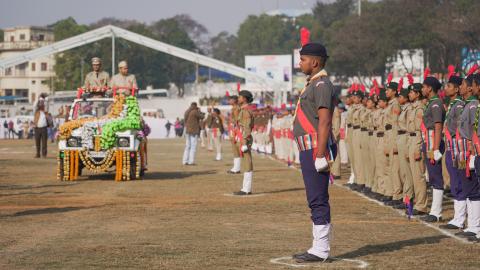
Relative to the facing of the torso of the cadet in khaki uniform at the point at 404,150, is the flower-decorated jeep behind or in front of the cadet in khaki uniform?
in front

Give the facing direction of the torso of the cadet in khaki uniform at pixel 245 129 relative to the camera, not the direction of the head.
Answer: to the viewer's left

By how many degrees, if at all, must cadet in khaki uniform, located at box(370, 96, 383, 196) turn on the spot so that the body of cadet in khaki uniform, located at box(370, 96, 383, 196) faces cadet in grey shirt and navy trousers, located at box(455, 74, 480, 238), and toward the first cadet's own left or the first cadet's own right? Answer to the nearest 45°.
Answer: approximately 90° to the first cadet's own left

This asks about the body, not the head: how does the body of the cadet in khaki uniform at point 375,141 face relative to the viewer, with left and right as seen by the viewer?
facing to the left of the viewer

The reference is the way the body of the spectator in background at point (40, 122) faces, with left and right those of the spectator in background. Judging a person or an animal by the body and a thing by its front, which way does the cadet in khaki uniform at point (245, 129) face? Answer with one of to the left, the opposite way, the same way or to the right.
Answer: to the right

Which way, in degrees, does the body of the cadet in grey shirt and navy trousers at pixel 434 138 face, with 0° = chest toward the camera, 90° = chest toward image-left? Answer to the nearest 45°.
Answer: approximately 90°

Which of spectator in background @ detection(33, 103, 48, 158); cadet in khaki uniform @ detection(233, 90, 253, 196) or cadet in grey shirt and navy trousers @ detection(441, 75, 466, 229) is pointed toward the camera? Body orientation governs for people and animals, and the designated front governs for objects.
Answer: the spectator in background

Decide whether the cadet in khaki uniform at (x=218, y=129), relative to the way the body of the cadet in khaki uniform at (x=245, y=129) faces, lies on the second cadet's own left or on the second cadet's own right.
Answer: on the second cadet's own right

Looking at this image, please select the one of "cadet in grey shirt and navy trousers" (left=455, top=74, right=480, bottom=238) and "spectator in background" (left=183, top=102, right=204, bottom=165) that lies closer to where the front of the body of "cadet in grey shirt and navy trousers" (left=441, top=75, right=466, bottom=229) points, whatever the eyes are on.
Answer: the spectator in background

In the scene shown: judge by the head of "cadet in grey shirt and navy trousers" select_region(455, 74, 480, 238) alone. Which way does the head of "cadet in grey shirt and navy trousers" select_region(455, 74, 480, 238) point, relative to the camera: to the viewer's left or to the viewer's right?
to the viewer's left

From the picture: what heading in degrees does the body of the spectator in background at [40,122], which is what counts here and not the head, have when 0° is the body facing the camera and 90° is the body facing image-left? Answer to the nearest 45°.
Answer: approximately 0°
